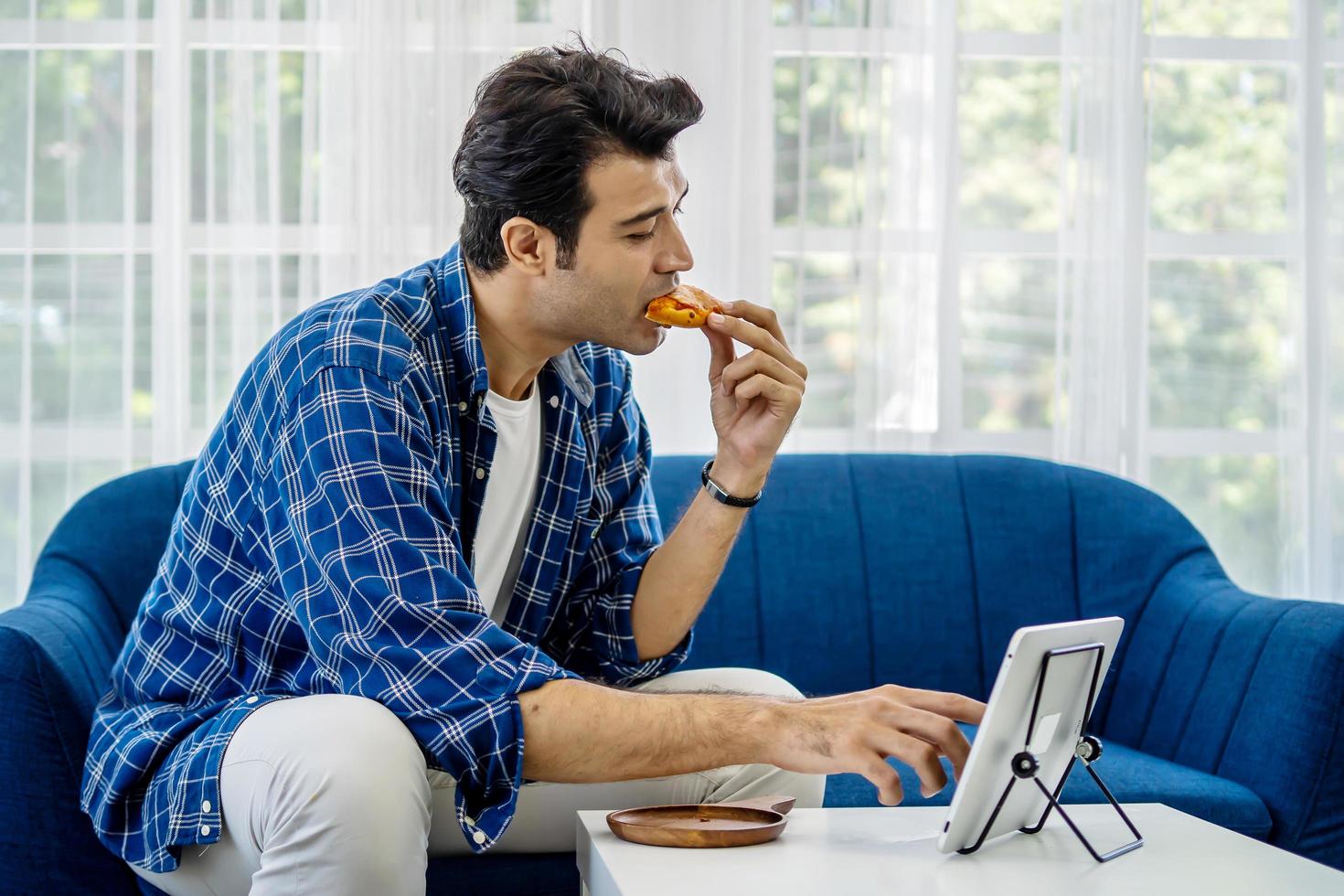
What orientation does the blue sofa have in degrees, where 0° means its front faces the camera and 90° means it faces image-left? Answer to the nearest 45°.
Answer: approximately 0°

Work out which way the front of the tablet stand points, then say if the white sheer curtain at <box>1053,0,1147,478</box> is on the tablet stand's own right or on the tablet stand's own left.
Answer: on the tablet stand's own right

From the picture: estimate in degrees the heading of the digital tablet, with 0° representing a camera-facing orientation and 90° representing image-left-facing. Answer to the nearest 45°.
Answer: approximately 135°

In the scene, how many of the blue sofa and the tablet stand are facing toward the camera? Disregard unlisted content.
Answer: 1

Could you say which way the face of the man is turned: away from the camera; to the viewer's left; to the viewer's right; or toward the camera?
to the viewer's right

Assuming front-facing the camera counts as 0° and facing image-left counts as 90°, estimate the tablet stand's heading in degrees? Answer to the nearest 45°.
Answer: approximately 135°

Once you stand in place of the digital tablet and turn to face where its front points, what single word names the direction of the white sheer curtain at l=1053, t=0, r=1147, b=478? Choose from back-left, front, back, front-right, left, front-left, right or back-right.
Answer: front-right
